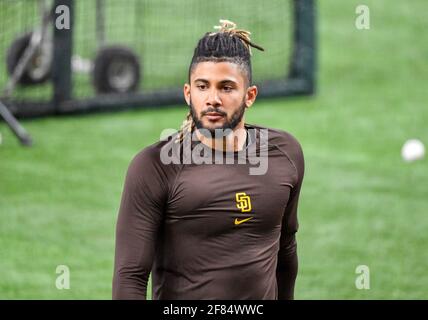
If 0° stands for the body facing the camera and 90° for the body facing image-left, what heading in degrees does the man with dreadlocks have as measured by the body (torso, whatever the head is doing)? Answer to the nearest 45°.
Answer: approximately 315°

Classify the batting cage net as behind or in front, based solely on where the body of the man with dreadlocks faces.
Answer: behind
